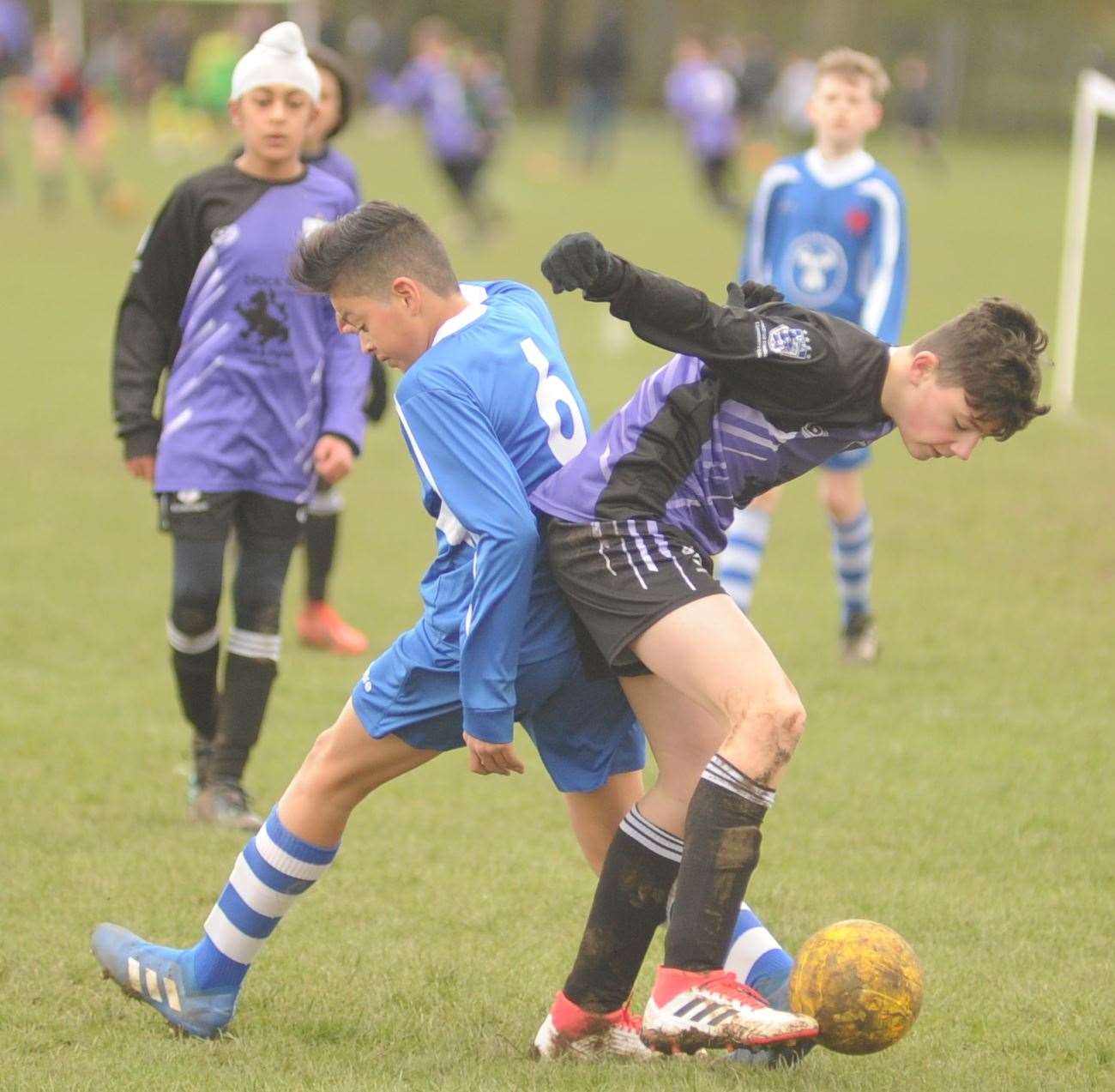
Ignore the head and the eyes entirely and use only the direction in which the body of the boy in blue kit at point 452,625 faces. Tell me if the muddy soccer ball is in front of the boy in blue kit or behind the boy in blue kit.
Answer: behind

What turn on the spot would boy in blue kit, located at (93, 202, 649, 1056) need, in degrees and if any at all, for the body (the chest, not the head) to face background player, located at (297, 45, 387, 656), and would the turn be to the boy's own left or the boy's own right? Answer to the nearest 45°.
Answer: approximately 90° to the boy's own right

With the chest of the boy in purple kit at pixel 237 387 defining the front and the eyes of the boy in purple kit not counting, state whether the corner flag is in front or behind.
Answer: behind

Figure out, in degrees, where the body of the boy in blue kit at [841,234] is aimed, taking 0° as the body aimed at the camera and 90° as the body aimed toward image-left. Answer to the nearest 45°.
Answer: approximately 0°

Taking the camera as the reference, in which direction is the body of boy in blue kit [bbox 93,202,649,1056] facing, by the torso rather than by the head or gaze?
to the viewer's left

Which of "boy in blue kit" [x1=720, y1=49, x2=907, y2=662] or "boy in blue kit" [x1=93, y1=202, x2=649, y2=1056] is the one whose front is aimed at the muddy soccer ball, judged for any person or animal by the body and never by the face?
"boy in blue kit" [x1=720, y1=49, x2=907, y2=662]

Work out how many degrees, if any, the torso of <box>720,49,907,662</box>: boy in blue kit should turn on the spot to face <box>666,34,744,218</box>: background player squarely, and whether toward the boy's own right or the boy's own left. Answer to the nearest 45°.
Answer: approximately 180°

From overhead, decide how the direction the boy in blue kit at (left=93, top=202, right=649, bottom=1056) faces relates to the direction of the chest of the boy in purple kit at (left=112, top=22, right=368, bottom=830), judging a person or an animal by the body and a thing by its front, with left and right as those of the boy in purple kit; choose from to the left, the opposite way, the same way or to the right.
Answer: to the right

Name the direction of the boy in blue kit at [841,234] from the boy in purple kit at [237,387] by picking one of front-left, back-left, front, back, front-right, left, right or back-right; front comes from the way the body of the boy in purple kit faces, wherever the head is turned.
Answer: back-left

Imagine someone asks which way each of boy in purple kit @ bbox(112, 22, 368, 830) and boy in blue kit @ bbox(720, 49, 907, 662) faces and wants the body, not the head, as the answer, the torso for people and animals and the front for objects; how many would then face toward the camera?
2

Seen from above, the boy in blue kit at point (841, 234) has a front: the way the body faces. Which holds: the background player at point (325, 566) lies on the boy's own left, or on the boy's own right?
on the boy's own right
